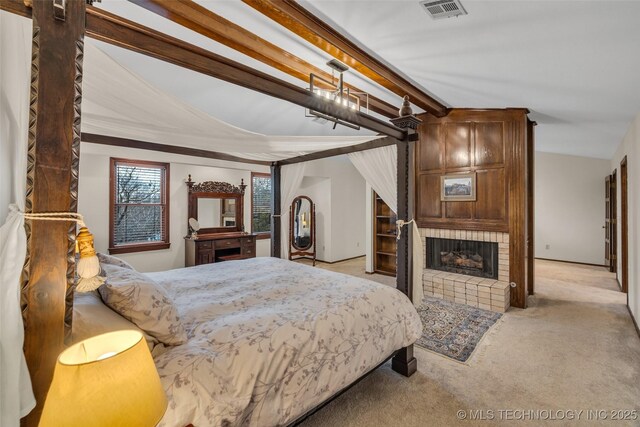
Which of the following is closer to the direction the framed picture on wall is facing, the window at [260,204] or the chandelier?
the chandelier

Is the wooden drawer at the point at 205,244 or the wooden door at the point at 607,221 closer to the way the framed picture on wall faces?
the wooden drawer

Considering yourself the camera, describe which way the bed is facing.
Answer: facing away from the viewer and to the right of the viewer

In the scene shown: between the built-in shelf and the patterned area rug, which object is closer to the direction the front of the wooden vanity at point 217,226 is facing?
the patterned area rug

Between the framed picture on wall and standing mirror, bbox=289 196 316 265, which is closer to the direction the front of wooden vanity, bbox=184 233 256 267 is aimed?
the framed picture on wall

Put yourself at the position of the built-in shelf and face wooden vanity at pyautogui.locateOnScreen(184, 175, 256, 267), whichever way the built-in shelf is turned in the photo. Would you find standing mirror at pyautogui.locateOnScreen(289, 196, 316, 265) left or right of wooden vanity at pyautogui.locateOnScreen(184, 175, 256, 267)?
right

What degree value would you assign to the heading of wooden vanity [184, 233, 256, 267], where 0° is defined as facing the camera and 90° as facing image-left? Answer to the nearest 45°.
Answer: approximately 315°

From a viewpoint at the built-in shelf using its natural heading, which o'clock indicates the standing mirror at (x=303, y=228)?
The standing mirror is roughly at 2 o'clock from the built-in shelf.

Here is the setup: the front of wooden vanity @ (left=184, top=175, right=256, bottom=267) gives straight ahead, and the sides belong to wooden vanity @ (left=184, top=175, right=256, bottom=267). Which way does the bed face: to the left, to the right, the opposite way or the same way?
to the left

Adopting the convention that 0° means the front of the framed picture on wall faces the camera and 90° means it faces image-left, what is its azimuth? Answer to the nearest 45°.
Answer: approximately 45°

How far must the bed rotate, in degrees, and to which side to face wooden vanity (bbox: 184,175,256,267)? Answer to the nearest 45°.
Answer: approximately 45° to its left

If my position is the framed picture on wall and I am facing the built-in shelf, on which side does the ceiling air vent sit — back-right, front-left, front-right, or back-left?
back-left
